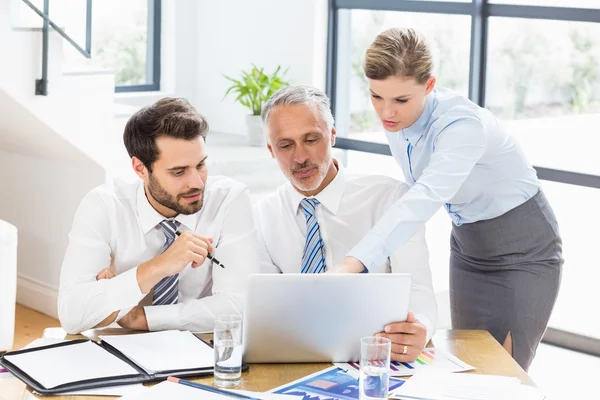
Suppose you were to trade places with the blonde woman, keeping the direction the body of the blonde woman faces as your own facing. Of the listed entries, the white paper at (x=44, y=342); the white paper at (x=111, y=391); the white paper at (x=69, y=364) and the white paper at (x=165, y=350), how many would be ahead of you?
4

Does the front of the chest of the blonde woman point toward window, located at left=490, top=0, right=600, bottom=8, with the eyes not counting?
no

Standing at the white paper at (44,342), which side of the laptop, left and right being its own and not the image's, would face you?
left

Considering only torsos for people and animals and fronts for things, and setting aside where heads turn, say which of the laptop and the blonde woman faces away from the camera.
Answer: the laptop

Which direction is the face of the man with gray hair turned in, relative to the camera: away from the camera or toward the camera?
toward the camera

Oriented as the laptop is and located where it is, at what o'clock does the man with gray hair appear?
The man with gray hair is roughly at 12 o'clock from the laptop.

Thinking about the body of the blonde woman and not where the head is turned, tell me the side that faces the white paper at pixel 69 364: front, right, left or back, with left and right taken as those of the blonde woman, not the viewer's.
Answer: front

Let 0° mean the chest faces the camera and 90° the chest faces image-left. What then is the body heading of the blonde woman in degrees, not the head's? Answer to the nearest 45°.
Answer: approximately 45°

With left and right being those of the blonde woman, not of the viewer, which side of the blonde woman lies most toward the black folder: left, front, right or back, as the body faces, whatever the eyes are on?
front

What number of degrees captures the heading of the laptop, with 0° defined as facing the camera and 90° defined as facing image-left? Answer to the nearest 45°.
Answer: approximately 180°

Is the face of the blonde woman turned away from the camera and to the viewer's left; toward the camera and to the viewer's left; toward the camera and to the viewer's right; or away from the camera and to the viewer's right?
toward the camera and to the viewer's left

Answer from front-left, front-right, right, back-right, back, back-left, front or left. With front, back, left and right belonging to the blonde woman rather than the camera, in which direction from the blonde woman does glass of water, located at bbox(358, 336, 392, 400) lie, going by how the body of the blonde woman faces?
front-left

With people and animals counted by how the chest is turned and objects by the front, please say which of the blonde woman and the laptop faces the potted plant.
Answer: the laptop

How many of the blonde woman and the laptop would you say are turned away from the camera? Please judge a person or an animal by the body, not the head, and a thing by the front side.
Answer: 1

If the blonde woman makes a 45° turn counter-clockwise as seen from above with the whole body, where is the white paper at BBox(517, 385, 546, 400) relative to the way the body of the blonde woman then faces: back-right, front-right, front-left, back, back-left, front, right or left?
front

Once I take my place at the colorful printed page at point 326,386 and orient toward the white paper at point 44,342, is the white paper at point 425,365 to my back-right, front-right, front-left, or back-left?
back-right

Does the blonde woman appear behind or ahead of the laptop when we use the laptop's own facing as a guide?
ahead
